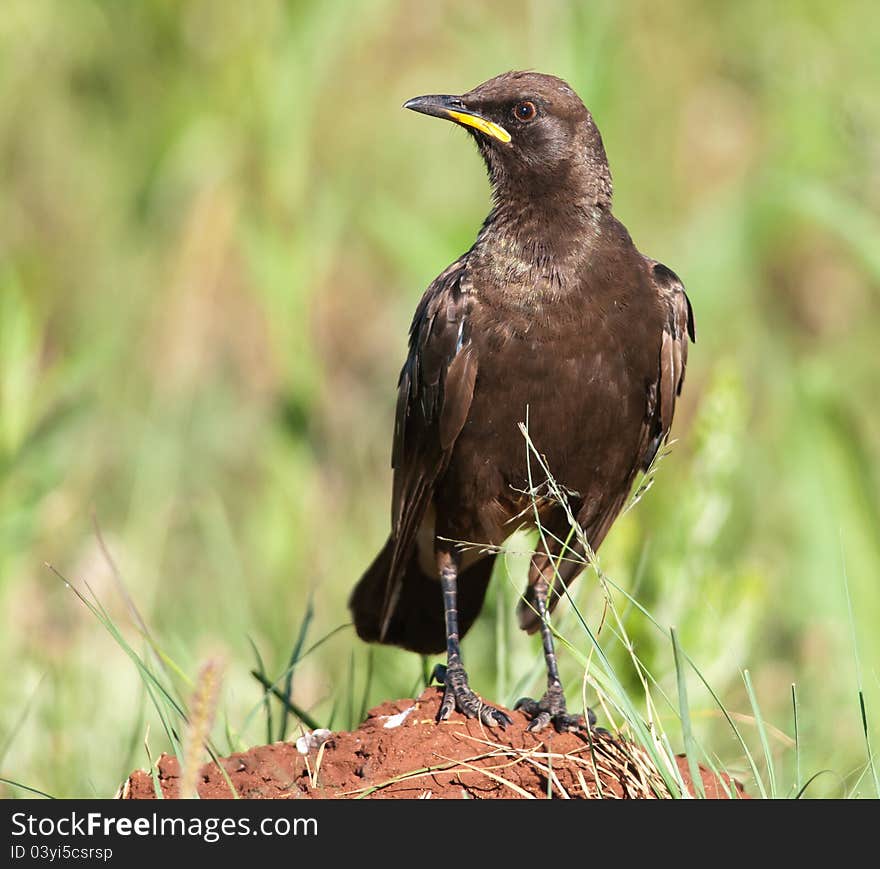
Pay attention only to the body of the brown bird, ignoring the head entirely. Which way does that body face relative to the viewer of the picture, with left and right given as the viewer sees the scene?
facing the viewer and to the right of the viewer
